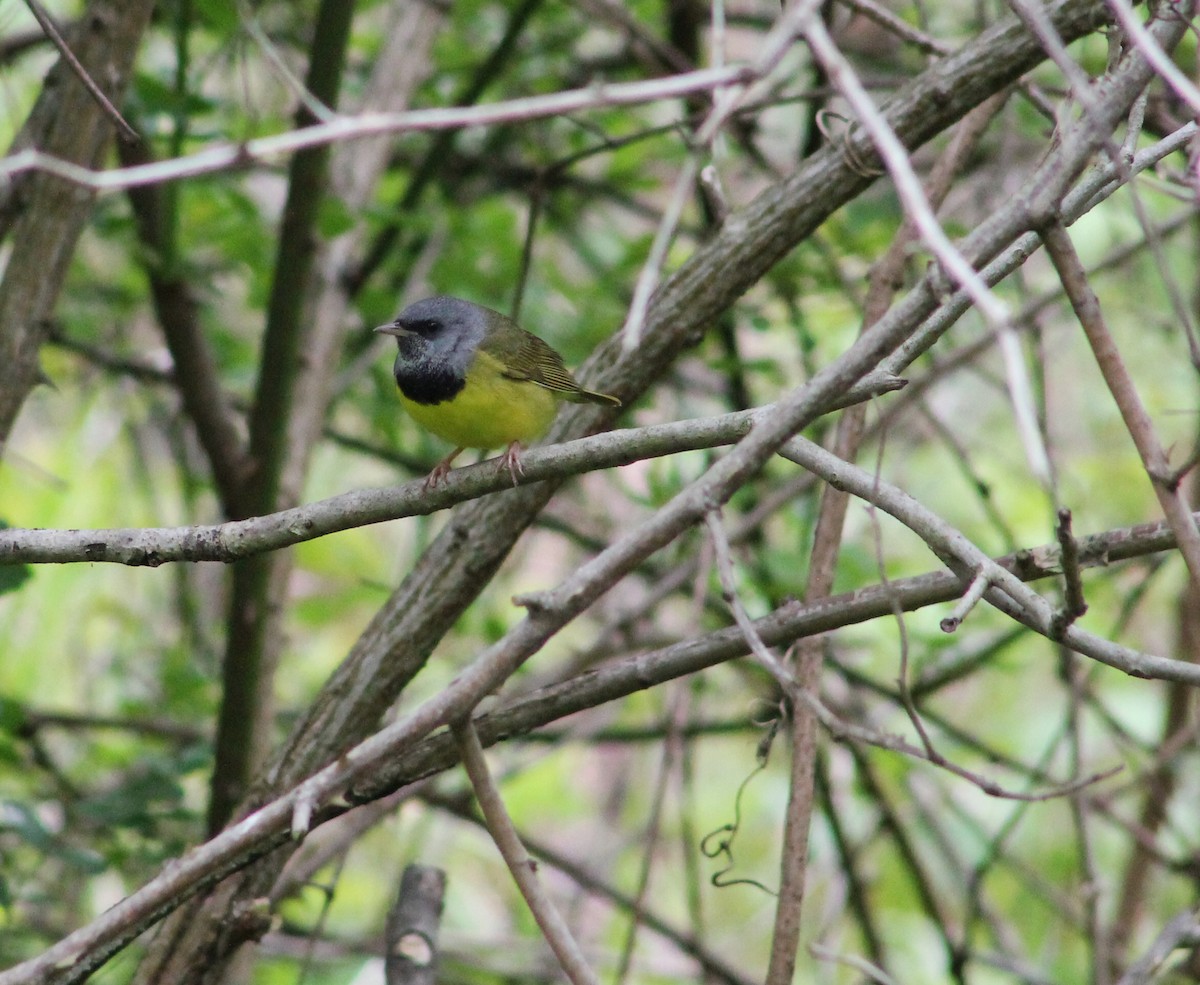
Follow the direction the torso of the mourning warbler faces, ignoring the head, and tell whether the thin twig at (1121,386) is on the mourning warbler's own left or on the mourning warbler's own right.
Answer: on the mourning warbler's own left

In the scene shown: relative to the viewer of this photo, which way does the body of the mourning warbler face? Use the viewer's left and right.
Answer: facing the viewer and to the left of the viewer

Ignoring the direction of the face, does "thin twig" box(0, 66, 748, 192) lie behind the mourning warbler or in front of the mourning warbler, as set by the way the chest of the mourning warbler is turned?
in front
